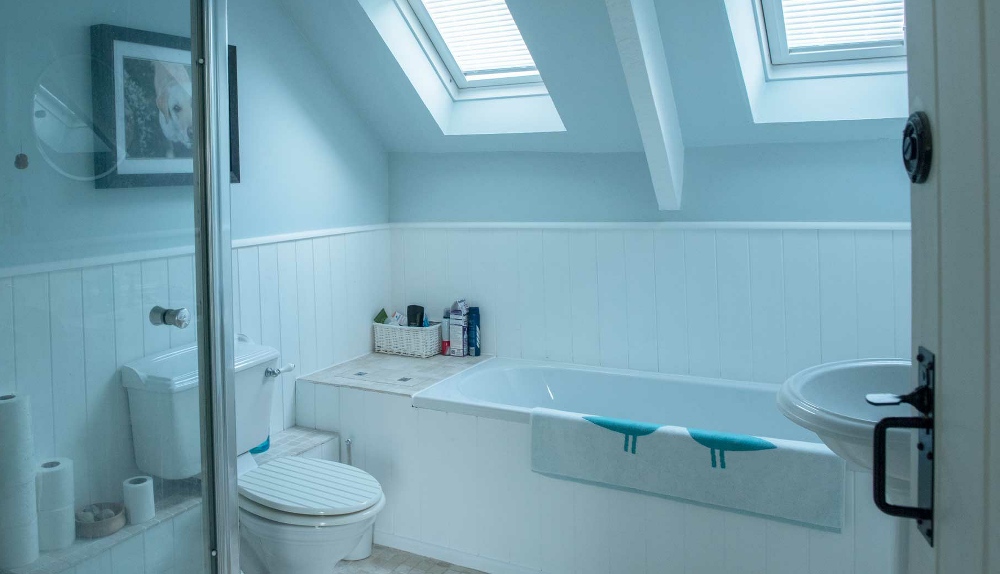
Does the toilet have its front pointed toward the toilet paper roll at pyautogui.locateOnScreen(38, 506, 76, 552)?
no

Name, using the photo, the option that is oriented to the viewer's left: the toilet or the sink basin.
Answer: the sink basin

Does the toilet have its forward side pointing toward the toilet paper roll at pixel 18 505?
no

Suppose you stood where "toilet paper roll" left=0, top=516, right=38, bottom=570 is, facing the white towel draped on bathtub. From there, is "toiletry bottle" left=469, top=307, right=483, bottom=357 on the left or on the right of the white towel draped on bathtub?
left

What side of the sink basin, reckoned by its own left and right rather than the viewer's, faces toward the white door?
left

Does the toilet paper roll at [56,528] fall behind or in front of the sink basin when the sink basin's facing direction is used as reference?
in front

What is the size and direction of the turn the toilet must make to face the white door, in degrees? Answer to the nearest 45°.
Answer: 0° — it already faces it

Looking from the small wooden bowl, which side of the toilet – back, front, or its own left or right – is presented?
right

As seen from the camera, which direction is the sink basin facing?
to the viewer's left

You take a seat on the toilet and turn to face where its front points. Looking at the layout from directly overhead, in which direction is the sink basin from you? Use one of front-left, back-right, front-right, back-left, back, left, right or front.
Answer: front

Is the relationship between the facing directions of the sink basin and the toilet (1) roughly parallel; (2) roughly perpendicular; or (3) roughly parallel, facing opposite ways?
roughly parallel, facing opposite ways

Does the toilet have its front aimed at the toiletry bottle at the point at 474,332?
no

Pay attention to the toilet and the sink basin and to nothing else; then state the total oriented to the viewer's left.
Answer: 1
